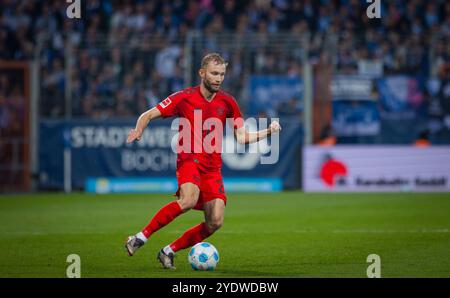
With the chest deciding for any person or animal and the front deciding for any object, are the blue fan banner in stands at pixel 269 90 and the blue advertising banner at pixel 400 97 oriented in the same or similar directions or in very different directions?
same or similar directions

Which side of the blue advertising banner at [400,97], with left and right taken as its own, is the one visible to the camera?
front

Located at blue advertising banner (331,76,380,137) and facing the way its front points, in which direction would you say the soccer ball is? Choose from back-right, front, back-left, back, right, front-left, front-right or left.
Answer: front

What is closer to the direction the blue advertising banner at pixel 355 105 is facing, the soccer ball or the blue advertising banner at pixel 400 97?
the soccer ball

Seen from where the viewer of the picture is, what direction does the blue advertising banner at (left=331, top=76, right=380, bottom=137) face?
facing the viewer

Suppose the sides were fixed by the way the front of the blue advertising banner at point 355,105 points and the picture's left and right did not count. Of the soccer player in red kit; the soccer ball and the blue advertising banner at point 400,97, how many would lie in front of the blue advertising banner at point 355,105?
2

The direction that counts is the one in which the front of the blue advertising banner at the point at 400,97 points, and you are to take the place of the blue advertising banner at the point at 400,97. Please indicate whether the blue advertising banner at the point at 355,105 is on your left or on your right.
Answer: on your right

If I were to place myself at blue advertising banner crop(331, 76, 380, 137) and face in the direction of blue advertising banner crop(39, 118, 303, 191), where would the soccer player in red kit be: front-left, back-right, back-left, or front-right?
front-left

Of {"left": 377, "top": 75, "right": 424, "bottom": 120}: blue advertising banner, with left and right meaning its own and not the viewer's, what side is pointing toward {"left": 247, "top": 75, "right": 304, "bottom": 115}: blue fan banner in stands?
right

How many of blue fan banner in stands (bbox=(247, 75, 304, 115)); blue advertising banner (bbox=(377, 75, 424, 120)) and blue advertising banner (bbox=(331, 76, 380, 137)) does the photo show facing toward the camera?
3

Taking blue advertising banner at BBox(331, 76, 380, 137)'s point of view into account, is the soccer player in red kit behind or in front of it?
in front

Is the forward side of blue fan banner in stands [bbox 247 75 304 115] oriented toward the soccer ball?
yes

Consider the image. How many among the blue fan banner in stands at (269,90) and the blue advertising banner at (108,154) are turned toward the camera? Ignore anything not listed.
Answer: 2

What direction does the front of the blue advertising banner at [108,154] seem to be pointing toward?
toward the camera

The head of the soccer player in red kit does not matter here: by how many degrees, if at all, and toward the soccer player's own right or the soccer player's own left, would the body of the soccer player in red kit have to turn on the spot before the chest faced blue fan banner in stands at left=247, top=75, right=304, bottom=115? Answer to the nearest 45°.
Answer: approximately 135° to the soccer player's own left

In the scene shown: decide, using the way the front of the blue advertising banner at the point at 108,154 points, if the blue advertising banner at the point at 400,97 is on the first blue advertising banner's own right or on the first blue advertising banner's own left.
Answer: on the first blue advertising banner's own left

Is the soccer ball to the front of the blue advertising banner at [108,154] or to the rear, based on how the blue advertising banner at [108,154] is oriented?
to the front

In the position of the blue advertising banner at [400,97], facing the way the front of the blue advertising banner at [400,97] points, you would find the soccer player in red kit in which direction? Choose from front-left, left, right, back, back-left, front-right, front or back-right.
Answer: front

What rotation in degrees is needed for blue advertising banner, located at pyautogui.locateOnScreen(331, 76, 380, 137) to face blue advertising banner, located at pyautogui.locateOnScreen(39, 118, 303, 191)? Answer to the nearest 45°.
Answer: approximately 90° to its right

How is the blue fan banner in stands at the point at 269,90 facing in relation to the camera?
toward the camera
